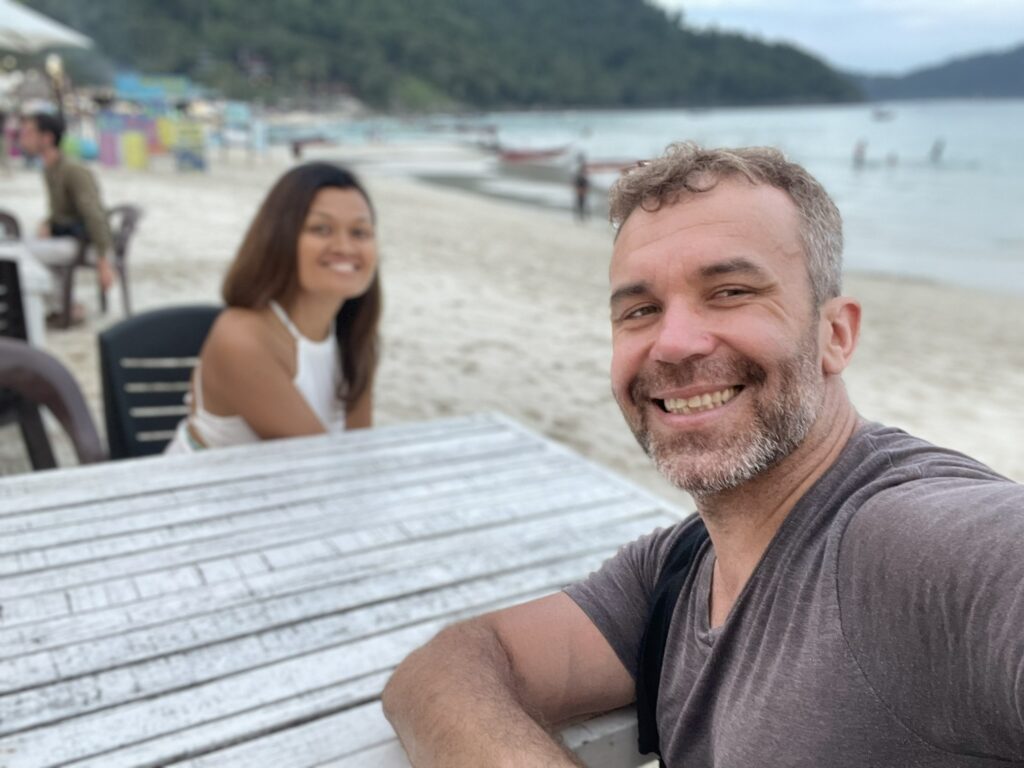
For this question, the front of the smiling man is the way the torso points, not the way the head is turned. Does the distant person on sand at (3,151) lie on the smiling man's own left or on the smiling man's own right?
on the smiling man's own right

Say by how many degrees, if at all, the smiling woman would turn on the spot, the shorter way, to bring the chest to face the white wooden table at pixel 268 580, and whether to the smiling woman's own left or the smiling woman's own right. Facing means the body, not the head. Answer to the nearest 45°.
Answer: approximately 45° to the smiling woman's own right

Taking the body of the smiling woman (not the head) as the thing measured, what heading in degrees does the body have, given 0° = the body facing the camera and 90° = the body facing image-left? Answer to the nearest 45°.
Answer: approximately 315°

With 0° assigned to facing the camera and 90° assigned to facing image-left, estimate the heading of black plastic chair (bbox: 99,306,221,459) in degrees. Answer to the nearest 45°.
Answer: approximately 315°

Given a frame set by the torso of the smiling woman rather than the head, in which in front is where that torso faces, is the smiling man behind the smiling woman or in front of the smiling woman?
in front

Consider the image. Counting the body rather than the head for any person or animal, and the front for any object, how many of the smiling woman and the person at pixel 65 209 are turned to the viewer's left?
1

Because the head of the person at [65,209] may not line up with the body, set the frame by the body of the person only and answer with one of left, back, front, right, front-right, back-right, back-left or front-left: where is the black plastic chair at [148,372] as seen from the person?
left

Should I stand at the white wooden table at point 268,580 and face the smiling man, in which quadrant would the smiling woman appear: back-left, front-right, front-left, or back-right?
back-left

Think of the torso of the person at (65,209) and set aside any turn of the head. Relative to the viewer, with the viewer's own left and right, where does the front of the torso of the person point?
facing to the left of the viewer

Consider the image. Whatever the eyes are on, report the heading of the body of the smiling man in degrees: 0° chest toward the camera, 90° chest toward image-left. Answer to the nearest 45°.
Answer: approximately 45°
